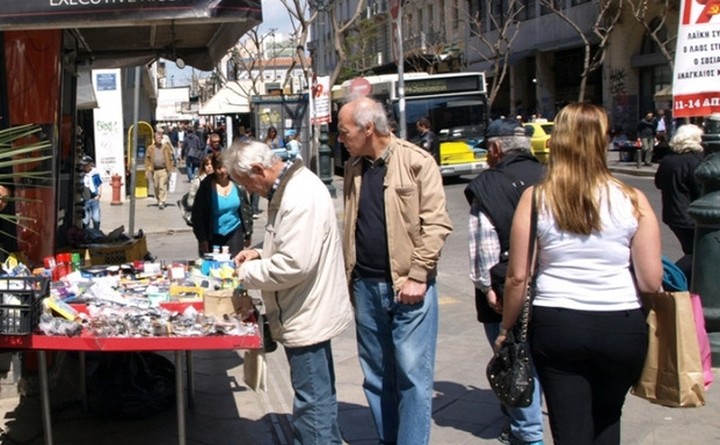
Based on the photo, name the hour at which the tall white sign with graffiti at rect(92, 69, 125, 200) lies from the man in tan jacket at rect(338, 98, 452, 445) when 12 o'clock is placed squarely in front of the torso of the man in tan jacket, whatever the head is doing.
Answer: The tall white sign with graffiti is roughly at 4 o'clock from the man in tan jacket.

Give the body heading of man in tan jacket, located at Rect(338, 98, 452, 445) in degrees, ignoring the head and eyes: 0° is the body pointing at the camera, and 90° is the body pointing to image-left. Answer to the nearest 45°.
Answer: approximately 45°

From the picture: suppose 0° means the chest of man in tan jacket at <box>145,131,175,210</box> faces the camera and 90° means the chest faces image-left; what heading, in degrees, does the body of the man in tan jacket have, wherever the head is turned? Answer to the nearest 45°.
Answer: approximately 0°

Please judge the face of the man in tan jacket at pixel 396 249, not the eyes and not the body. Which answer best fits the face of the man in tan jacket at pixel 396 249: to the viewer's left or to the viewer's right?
to the viewer's left

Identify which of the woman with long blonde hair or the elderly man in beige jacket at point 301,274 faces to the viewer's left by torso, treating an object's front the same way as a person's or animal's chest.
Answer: the elderly man in beige jacket

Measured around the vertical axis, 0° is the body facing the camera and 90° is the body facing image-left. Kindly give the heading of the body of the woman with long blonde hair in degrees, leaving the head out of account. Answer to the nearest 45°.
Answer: approximately 180°

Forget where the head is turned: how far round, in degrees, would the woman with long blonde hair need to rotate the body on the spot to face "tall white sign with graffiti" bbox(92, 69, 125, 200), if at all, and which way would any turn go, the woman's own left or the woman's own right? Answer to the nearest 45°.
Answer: approximately 45° to the woman's own left

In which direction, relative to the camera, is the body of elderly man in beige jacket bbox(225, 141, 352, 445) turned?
to the viewer's left

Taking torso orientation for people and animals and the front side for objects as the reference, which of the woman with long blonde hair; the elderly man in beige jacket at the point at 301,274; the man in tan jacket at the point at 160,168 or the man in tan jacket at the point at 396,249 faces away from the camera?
the woman with long blonde hair

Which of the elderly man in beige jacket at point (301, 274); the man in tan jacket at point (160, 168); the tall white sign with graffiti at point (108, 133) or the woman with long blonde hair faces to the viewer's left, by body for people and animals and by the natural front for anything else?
the elderly man in beige jacket
